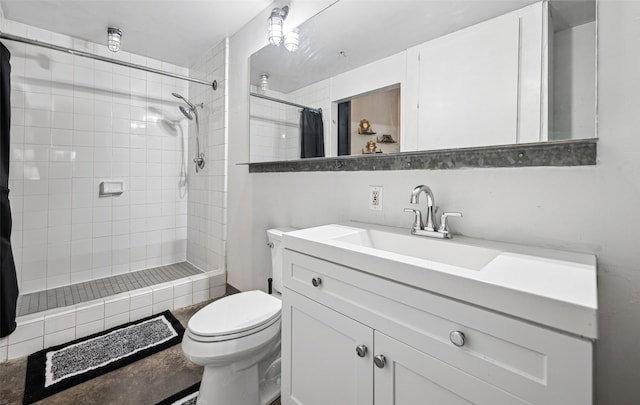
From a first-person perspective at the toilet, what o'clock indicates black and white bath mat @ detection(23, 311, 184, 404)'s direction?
The black and white bath mat is roughly at 3 o'clock from the toilet.

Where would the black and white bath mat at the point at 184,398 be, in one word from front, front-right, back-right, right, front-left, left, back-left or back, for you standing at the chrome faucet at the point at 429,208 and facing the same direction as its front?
front-right

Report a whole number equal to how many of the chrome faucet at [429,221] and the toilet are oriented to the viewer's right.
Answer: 0

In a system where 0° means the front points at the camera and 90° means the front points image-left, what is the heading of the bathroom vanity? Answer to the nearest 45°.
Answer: approximately 45°

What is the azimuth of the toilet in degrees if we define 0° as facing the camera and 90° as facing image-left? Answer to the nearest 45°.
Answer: approximately 45°

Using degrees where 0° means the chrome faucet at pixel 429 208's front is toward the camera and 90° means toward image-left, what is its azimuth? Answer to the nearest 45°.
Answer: approximately 45°

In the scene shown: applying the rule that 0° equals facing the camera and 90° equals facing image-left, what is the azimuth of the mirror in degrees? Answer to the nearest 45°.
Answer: approximately 45°

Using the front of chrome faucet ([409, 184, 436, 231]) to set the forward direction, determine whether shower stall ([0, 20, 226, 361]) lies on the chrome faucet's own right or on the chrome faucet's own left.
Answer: on the chrome faucet's own right

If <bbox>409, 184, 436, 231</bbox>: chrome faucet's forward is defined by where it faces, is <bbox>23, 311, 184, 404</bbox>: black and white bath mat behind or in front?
in front

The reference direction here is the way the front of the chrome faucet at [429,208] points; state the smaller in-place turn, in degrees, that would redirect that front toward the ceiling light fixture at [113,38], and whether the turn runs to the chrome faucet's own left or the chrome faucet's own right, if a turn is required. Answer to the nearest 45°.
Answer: approximately 45° to the chrome faucet's own right
